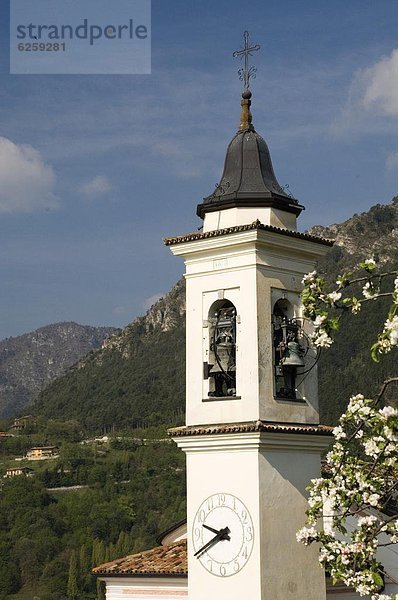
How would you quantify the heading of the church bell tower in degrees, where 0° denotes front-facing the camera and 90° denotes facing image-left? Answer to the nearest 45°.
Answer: approximately 45°
